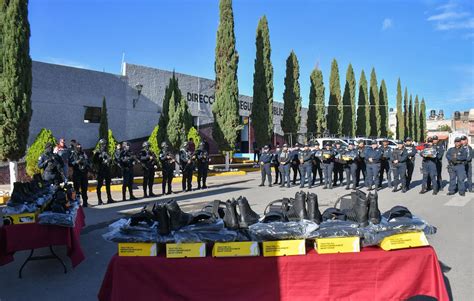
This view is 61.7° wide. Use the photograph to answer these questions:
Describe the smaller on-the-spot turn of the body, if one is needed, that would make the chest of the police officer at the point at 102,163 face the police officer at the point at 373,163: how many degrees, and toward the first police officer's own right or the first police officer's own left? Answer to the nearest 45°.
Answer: approximately 45° to the first police officer's own left

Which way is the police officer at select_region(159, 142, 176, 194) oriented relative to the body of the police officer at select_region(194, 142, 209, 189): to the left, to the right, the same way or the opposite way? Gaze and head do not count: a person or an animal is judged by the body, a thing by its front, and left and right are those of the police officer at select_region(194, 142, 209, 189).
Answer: the same way

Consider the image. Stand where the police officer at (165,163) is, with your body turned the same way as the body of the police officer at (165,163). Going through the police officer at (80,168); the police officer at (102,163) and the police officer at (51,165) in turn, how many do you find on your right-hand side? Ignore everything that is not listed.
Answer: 3

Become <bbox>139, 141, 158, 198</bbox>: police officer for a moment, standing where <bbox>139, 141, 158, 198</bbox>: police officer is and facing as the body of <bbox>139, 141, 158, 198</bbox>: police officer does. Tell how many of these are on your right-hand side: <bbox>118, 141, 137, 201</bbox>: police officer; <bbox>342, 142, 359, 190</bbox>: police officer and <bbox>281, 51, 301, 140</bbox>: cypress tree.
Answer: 1

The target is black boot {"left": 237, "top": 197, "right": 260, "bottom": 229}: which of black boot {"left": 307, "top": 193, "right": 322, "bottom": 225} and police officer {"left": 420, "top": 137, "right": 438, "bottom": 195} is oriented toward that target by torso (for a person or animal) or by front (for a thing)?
the police officer

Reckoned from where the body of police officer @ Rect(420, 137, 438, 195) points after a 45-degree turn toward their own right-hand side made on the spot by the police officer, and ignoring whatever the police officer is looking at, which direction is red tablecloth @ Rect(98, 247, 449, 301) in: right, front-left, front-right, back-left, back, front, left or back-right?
front-left

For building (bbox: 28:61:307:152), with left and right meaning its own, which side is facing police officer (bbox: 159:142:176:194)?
front

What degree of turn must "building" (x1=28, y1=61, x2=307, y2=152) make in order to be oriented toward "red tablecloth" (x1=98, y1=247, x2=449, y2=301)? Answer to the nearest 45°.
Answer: approximately 45° to its right

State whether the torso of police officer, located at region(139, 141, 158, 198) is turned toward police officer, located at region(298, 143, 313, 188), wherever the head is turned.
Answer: no

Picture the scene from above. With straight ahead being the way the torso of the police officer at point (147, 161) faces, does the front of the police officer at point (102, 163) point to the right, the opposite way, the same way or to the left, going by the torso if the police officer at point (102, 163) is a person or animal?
the same way

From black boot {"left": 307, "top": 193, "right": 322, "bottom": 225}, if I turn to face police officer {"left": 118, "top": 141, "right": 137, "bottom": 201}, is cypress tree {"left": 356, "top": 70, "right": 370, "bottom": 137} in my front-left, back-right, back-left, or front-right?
front-right

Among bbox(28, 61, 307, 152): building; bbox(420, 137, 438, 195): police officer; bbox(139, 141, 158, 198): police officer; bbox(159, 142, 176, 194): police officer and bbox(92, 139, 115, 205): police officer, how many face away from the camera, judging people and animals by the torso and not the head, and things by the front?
0

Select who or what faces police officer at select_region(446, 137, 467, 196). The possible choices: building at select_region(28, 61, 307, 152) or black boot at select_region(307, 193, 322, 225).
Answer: the building

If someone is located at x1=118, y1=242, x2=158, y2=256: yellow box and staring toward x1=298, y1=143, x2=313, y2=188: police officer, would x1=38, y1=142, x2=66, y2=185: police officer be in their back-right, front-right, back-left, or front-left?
front-left

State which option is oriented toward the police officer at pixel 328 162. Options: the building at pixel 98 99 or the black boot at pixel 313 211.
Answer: the building

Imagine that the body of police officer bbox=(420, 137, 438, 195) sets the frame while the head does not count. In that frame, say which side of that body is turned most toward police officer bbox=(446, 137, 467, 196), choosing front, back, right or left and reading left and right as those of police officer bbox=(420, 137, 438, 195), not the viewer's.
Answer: left

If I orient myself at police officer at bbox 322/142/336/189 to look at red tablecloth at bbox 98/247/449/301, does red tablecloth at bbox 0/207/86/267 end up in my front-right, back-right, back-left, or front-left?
front-right

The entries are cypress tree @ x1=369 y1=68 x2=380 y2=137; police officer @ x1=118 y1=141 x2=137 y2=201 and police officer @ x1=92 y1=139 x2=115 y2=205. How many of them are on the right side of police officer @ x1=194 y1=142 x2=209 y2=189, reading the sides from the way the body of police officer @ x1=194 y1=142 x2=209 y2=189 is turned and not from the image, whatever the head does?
2
